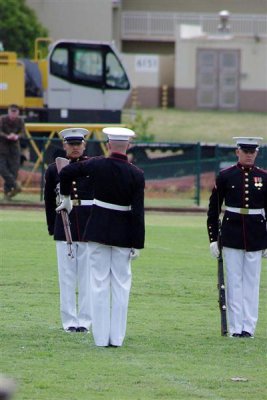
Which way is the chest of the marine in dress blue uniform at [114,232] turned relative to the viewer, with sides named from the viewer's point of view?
facing away from the viewer

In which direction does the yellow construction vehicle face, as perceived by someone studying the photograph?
facing to the right of the viewer

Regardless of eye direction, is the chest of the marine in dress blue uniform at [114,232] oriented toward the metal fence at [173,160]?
yes

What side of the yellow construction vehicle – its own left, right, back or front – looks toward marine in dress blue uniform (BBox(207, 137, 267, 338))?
right

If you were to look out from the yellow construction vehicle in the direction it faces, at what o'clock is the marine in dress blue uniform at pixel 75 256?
The marine in dress blue uniform is roughly at 3 o'clock from the yellow construction vehicle.

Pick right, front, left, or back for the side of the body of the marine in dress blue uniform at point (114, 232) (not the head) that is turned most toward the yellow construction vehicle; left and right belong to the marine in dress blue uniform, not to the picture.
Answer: front

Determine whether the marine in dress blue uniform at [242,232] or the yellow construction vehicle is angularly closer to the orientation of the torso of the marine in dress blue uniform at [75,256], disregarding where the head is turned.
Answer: the marine in dress blue uniform
